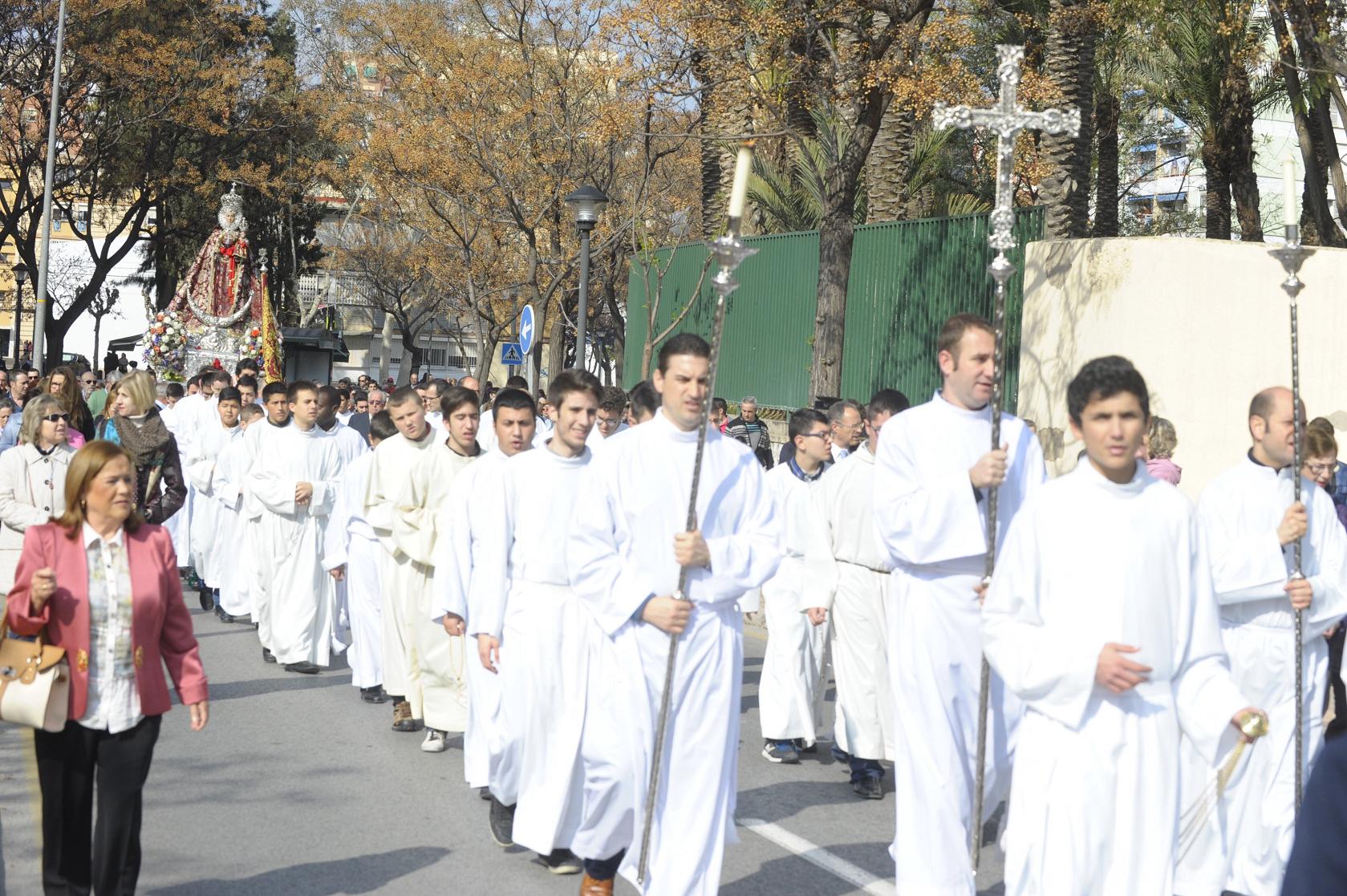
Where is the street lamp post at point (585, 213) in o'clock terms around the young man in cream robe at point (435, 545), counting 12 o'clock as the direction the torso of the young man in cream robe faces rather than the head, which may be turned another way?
The street lamp post is roughly at 8 o'clock from the young man in cream robe.

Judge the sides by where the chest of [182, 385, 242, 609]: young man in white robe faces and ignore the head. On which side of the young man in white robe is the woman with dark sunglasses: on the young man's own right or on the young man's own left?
on the young man's own right

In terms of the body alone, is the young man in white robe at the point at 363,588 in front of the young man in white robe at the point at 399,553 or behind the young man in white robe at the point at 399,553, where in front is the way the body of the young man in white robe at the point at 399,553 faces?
behind

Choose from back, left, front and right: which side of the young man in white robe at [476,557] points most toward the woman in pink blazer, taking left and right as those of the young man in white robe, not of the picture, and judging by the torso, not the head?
right

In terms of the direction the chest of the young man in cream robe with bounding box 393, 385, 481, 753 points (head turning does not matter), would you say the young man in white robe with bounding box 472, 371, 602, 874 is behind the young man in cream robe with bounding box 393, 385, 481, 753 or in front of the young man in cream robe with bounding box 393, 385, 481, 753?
in front

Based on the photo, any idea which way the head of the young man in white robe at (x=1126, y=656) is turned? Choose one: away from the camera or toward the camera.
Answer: toward the camera

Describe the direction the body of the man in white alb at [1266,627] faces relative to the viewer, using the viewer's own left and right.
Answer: facing the viewer and to the right of the viewer

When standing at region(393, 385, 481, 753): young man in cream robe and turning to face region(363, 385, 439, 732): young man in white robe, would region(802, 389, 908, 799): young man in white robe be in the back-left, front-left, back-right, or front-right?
back-right

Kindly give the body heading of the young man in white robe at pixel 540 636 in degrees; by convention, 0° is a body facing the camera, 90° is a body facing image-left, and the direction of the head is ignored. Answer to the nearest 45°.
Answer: approximately 315°

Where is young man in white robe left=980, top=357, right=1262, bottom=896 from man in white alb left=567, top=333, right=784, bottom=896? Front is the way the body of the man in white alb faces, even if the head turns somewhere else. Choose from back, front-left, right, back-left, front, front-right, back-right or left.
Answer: front-left

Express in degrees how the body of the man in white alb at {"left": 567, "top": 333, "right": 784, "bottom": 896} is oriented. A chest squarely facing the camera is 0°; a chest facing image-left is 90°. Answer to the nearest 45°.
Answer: approximately 0°

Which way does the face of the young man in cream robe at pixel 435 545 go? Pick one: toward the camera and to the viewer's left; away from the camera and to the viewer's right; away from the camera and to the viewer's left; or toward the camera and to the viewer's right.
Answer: toward the camera and to the viewer's right

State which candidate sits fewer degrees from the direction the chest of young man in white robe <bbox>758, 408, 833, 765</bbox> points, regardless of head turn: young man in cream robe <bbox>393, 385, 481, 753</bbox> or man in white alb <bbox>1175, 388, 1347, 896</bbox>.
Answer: the man in white alb

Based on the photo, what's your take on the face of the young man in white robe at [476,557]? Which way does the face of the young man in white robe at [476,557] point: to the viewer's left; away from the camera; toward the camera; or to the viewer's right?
toward the camera

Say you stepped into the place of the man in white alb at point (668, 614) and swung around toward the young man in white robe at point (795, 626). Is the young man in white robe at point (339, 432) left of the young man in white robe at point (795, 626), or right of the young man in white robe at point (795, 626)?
left

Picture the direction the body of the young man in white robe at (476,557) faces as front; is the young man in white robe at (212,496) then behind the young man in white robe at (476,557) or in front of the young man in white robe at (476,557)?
behind

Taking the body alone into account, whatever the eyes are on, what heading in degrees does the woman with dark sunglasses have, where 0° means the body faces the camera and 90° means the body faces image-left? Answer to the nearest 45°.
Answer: approximately 315°

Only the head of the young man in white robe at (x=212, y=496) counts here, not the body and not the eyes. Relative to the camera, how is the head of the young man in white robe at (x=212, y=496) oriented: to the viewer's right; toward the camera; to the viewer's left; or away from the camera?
toward the camera
